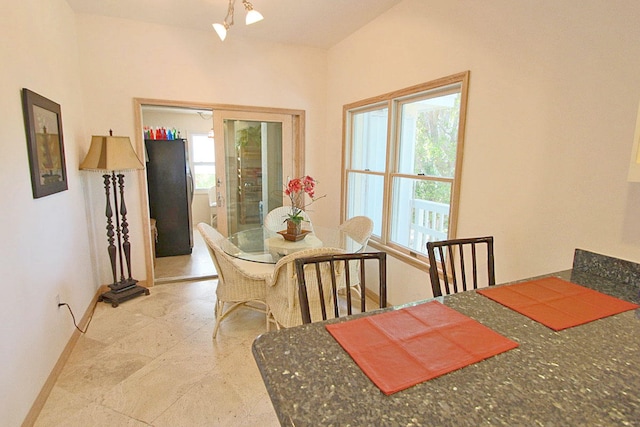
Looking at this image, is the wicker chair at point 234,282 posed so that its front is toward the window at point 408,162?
yes

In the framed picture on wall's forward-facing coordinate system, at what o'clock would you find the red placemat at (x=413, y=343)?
The red placemat is roughly at 1 o'clock from the framed picture on wall.

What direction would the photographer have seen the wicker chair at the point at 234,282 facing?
facing to the right of the viewer

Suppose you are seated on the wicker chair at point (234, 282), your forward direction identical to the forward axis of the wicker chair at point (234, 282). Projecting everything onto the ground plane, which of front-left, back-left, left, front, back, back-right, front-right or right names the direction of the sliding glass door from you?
left

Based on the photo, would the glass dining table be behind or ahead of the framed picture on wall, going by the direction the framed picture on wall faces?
ahead

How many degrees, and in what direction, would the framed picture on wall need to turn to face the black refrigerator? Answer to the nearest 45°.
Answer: approximately 90° to its left

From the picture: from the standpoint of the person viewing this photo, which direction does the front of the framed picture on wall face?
facing the viewer and to the right of the viewer

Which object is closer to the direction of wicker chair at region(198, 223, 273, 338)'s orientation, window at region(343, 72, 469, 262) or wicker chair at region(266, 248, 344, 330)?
the window

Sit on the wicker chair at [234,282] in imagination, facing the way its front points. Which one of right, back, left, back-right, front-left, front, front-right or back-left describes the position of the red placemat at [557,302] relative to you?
front-right
